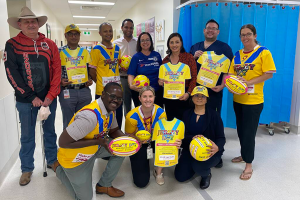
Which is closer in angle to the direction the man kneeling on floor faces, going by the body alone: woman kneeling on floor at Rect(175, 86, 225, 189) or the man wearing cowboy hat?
the woman kneeling on floor

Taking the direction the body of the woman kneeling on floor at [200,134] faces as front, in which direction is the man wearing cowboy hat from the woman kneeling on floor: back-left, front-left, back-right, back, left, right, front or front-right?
right

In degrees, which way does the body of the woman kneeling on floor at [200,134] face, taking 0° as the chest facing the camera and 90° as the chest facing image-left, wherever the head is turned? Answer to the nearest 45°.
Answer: approximately 0°

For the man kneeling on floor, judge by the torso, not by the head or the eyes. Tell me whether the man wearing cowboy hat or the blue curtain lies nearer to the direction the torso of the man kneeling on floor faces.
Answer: the blue curtain

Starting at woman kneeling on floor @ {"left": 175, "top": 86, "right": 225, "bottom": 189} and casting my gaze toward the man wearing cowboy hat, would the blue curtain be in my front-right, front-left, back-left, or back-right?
back-right

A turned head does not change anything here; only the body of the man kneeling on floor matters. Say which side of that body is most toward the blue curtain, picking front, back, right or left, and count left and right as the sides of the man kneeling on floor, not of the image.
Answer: left

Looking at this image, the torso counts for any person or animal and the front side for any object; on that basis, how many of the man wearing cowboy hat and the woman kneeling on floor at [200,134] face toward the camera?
2

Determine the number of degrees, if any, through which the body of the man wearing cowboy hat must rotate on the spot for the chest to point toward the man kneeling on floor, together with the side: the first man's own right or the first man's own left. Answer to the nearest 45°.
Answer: approximately 45° to the first man's own left

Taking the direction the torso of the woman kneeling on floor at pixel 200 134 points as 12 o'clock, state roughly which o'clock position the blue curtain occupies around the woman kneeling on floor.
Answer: The blue curtain is roughly at 7 o'clock from the woman kneeling on floor.

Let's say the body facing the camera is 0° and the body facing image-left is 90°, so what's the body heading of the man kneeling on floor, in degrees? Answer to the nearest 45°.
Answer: approximately 315°

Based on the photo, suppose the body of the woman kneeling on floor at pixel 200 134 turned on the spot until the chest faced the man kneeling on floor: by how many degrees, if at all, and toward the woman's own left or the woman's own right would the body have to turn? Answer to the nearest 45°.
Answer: approximately 45° to the woman's own right
